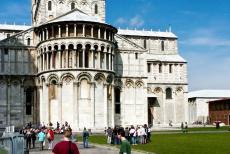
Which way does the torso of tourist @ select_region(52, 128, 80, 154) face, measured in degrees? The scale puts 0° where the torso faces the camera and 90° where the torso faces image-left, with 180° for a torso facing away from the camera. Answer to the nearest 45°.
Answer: approximately 180°

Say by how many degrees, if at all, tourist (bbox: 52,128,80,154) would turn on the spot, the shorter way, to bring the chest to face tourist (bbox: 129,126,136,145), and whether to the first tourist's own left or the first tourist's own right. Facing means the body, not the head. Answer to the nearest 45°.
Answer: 0° — they already face them
